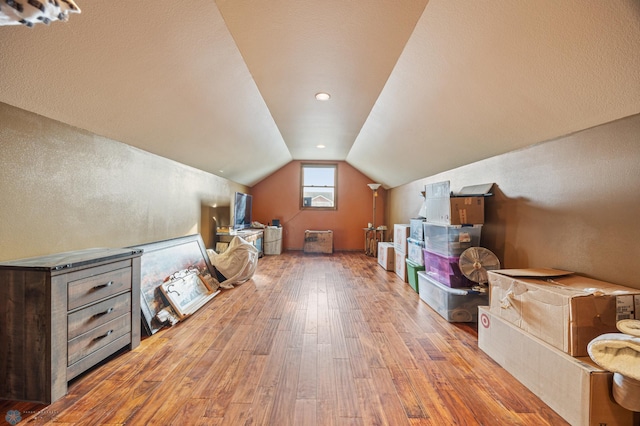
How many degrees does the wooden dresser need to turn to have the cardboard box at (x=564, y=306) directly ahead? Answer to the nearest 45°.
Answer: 0° — it already faces it

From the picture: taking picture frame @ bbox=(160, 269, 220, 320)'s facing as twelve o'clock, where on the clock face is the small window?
The small window is roughly at 9 o'clock from the picture frame.

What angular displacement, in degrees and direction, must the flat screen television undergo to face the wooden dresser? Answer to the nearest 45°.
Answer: approximately 45° to its right

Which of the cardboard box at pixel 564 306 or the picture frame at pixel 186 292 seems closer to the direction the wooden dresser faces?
the cardboard box

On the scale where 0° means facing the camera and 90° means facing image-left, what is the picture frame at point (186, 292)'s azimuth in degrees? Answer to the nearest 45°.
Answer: approximately 315°

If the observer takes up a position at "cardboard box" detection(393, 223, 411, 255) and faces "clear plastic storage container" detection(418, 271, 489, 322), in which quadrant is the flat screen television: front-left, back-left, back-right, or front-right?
back-right

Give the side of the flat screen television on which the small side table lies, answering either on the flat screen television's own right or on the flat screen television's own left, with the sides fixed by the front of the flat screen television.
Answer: on the flat screen television's own left

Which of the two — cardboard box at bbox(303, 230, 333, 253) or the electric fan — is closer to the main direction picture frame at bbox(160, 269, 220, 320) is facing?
the electric fan

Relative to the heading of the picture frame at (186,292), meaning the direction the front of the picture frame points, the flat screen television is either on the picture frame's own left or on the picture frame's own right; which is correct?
on the picture frame's own left

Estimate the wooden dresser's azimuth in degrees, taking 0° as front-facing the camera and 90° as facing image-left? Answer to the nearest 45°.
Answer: approximately 315°
